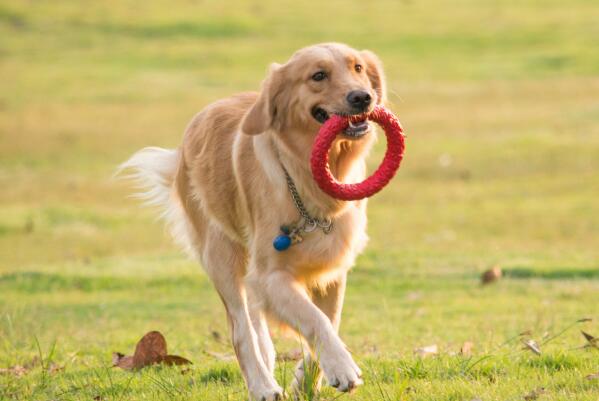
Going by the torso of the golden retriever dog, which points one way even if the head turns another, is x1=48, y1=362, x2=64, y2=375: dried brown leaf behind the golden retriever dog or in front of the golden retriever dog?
behind

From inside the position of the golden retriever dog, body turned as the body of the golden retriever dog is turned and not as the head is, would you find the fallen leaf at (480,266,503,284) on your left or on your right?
on your left

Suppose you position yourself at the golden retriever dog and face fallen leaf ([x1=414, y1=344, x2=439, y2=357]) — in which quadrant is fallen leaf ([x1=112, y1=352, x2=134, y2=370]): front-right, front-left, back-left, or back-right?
back-left

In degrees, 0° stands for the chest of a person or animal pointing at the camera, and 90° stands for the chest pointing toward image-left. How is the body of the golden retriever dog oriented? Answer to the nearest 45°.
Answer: approximately 315°

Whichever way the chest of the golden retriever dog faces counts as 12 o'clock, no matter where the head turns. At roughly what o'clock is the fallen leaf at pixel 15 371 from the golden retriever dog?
The fallen leaf is roughly at 5 o'clock from the golden retriever dog.

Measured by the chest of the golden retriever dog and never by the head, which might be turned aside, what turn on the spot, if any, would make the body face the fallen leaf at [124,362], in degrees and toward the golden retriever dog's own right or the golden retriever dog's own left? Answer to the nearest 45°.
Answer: approximately 135° to the golden retriever dog's own right
